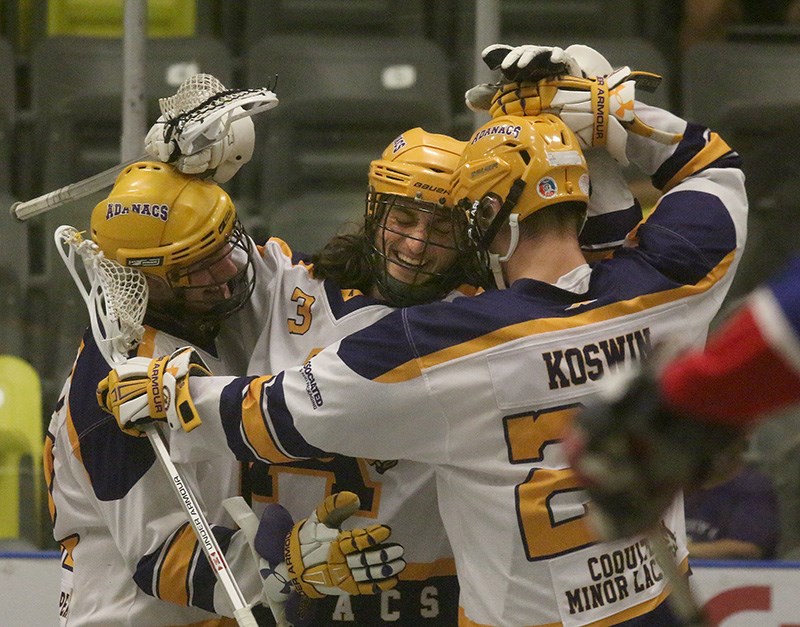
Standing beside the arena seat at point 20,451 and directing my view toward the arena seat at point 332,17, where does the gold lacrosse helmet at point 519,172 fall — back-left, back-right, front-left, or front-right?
back-right

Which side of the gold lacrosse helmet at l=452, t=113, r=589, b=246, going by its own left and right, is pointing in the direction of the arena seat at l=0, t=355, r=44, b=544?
front

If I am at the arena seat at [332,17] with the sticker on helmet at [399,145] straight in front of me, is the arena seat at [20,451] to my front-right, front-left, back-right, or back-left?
front-right

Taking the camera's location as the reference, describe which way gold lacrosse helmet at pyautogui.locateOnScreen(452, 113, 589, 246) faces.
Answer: facing away from the viewer and to the left of the viewer

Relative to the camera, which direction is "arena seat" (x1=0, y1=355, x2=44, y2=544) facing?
toward the camera

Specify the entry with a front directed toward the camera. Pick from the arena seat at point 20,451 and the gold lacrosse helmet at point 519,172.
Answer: the arena seat

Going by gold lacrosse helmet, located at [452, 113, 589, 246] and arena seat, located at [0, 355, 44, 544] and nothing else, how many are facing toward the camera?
1

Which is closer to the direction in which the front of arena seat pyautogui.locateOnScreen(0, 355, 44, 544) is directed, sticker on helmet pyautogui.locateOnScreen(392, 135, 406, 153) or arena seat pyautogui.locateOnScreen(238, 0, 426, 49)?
the sticker on helmet
